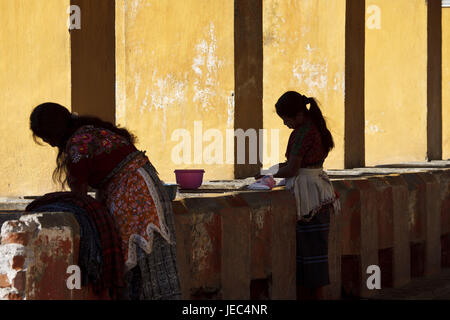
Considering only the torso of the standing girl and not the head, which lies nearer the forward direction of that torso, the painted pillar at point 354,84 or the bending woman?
the bending woman

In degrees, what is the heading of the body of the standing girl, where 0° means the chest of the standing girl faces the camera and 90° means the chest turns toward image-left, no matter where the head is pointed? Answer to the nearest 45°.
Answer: approximately 90°

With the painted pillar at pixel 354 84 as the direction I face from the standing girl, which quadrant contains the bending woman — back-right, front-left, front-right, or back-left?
back-left

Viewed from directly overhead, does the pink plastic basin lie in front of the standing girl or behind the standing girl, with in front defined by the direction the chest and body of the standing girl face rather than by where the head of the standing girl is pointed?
in front

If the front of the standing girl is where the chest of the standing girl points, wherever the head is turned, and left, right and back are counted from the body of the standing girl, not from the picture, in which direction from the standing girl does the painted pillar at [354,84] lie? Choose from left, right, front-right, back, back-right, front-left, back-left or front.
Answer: right

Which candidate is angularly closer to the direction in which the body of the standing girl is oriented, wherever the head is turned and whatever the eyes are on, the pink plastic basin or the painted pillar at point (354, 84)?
the pink plastic basin

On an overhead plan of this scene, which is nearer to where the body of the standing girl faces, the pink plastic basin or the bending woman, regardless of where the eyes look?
the pink plastic basin
